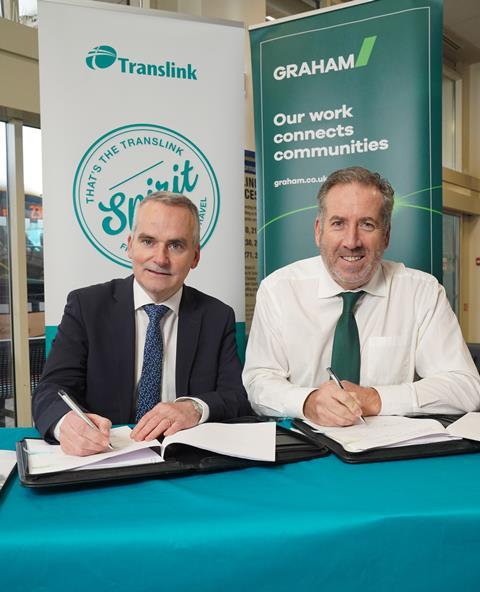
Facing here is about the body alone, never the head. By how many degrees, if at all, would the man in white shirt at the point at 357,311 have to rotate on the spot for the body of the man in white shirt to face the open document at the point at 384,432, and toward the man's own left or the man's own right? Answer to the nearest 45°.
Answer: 0° — they already face it

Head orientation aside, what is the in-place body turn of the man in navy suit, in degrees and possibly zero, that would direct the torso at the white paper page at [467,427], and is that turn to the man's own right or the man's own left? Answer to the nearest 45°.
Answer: approximately 45° to the man's own left

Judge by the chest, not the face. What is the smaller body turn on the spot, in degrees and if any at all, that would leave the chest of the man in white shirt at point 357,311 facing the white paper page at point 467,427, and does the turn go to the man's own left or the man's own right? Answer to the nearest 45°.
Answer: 0° — they already face it

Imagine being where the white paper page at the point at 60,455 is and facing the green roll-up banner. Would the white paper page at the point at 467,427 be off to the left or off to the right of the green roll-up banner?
right

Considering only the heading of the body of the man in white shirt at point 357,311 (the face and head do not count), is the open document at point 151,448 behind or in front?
in front

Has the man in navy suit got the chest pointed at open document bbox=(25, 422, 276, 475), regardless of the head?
yes

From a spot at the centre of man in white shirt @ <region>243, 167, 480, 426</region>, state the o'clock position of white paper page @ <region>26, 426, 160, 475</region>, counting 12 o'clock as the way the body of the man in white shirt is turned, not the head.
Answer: The white paper page is roughly at 1 o'clock from the man in white shirt.

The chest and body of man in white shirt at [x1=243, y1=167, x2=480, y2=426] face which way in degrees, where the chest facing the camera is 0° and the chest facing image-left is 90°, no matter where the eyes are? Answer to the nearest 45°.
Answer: approximately 0°

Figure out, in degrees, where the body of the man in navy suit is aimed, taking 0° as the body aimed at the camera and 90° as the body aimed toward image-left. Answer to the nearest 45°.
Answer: approximately 0°

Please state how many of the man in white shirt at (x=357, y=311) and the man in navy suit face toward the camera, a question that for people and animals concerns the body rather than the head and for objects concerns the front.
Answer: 2

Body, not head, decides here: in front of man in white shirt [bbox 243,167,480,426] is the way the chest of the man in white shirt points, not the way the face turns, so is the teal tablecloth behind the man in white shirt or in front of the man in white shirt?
in front
